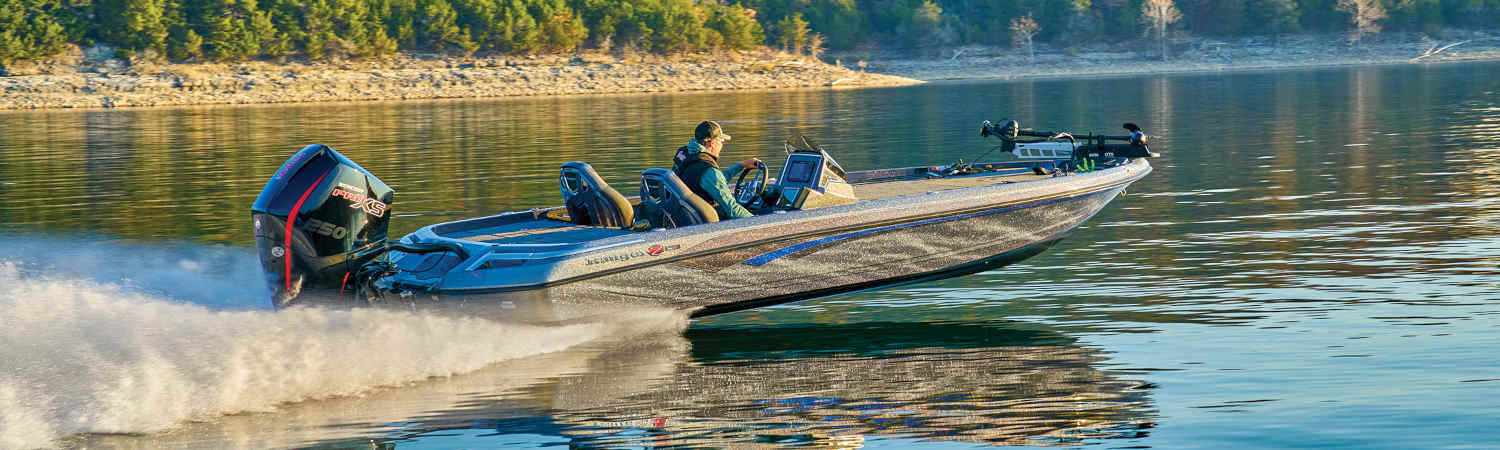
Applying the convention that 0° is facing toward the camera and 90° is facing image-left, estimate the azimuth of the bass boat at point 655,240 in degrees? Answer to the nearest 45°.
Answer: approximately 225°
